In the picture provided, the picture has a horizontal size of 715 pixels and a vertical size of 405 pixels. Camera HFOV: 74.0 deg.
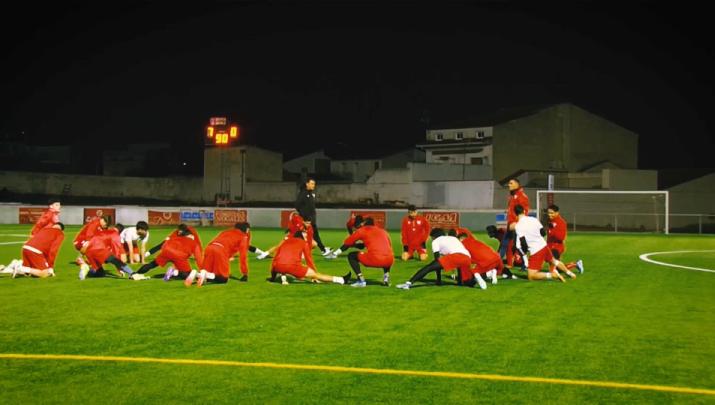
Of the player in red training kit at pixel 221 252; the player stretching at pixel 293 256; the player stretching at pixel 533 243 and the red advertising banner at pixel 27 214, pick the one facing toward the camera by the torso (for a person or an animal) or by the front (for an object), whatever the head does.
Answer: the red advertising banner

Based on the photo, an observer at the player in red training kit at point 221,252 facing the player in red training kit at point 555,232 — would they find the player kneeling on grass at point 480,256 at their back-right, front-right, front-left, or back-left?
front-right

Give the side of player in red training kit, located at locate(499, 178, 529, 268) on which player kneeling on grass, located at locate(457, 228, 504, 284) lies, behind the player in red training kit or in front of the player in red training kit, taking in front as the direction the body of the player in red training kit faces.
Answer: in front

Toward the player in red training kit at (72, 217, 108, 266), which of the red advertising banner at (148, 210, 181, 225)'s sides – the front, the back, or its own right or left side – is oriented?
front

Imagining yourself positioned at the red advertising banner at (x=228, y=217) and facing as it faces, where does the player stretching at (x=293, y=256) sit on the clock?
The player stretching is roughly at 12 o'clock from the red advertising banner.

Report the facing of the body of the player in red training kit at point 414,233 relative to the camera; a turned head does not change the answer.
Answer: toward the camera

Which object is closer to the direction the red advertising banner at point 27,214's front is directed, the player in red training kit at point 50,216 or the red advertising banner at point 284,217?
the player in red training kit

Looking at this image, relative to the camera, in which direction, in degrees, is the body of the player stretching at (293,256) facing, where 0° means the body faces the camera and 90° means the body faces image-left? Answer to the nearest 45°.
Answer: approximately 225°

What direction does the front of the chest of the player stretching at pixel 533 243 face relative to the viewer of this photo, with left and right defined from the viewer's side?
facing away from the viewer and to the left of the viewer

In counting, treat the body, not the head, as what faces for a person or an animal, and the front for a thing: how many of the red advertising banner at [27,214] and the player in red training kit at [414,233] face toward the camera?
2

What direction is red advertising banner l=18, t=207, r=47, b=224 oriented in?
toward the camera

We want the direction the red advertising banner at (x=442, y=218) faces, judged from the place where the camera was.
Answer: facing the viewer

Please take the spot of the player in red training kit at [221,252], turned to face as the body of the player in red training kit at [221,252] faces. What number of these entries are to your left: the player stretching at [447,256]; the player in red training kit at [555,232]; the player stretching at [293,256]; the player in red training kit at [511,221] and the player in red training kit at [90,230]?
1
